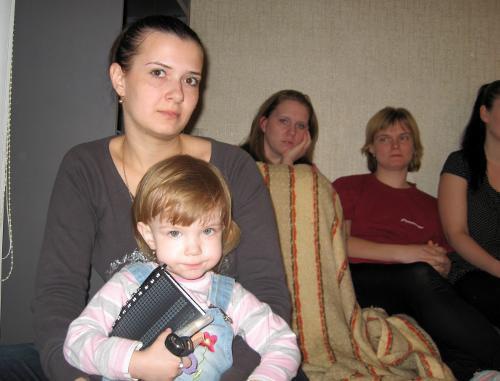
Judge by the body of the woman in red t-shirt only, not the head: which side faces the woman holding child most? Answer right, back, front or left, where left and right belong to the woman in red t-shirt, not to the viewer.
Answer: right

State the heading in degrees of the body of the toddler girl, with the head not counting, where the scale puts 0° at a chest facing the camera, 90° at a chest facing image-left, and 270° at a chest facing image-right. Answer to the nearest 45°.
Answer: approximately 0°

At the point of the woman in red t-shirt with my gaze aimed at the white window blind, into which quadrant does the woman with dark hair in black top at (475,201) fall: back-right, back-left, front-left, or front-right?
back-left

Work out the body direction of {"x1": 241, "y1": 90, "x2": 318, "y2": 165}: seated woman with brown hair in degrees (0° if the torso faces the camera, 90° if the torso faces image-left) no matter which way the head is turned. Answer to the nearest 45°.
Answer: approximately 315°

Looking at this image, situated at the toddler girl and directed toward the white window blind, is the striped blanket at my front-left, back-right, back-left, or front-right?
back-right
